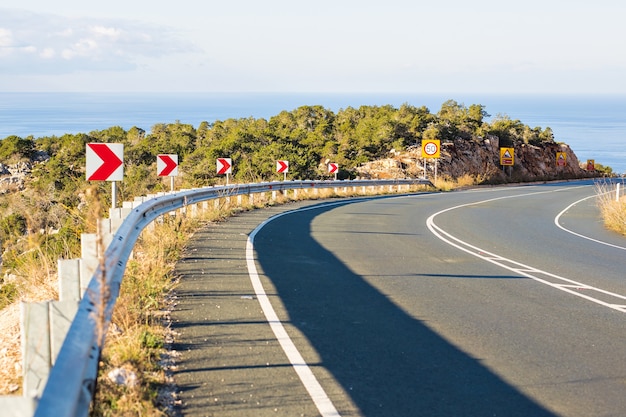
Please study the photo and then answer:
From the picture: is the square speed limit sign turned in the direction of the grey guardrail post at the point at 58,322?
yes

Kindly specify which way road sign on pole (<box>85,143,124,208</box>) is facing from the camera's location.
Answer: facing the viewer

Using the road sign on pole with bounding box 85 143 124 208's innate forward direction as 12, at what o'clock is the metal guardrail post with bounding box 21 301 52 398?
The metal guardrail post is roughly at 12 o'clock from the road sign on pole.

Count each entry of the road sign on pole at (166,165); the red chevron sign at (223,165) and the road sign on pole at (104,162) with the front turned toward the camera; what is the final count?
3

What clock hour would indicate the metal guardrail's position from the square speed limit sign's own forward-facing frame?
The metal guardrail is roughly at 12 o'clock from the square speed limit sign.

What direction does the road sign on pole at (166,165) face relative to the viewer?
toward the camera

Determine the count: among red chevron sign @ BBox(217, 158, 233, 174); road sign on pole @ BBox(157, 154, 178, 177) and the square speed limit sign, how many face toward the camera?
3

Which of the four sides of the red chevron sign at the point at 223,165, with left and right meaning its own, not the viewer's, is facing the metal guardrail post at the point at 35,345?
front

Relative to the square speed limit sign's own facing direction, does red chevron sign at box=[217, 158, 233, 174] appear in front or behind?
in front

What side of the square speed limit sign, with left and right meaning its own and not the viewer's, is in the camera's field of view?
front

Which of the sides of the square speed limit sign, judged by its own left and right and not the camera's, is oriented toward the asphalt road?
front
